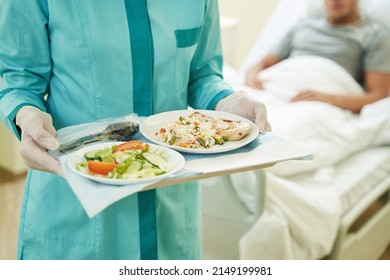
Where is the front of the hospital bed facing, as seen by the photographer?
facing the viewer and to the left of the viewer

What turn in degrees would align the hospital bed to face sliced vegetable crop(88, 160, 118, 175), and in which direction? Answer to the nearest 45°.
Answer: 0° — it already faces it

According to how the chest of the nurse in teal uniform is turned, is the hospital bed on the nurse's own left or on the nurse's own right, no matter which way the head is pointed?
on the nurse's own left

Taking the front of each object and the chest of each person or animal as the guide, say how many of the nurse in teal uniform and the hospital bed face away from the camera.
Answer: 0

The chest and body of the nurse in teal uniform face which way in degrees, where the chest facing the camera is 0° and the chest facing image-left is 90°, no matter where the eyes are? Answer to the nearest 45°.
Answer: approximately 315°

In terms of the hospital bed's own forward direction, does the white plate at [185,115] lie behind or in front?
in front

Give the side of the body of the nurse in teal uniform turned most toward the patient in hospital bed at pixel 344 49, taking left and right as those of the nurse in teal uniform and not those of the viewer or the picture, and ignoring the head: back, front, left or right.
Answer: left
